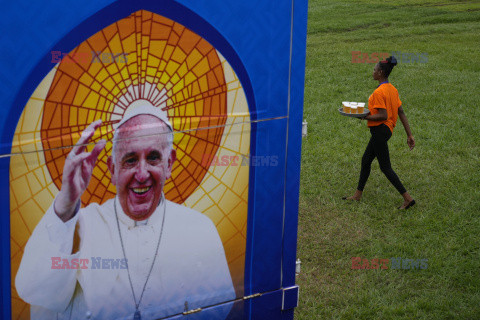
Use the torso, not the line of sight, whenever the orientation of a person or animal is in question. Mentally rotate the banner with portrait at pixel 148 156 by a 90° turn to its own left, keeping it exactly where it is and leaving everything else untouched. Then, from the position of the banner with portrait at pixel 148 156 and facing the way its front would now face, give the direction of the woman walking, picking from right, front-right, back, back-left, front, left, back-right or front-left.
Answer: front-left

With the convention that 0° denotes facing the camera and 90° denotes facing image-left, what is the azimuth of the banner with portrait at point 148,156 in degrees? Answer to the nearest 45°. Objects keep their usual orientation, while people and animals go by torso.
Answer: approximately 0°
